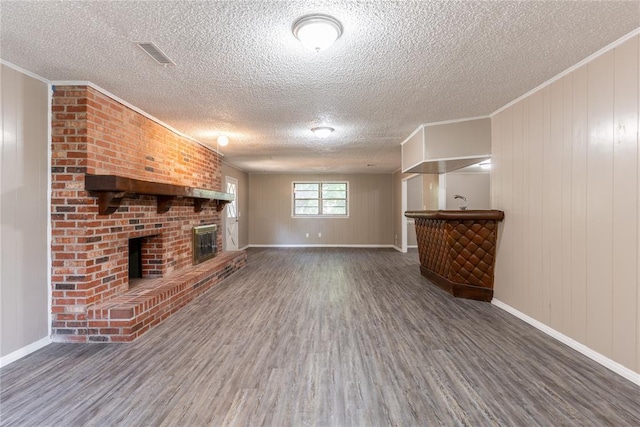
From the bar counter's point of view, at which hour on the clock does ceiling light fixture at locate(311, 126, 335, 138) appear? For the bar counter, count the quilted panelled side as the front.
The ceiling light fixture is roughly at 1 o'clock from the bar counter.

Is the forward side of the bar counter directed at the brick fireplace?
yes

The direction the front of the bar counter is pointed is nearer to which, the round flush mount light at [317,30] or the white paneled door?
the round flush mount light

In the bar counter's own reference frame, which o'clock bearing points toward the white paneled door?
The white paneled door is roughly at 2 o'clock from the bar counter.

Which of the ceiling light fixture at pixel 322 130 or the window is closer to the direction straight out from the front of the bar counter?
the ceiling light fixture

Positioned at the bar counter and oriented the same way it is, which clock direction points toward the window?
The window is roughly at 3 o'clock from the bar counter.

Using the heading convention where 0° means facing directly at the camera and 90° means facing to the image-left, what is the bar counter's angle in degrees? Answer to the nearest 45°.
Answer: approximately 45°

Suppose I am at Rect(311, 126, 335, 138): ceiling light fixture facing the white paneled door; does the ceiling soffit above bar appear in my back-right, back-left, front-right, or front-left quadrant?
back-right

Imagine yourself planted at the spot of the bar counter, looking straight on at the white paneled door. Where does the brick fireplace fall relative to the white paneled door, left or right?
left

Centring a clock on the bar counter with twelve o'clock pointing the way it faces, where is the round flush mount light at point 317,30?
The round flush mount light is roughly at 11 o'clock from the bar counter.
